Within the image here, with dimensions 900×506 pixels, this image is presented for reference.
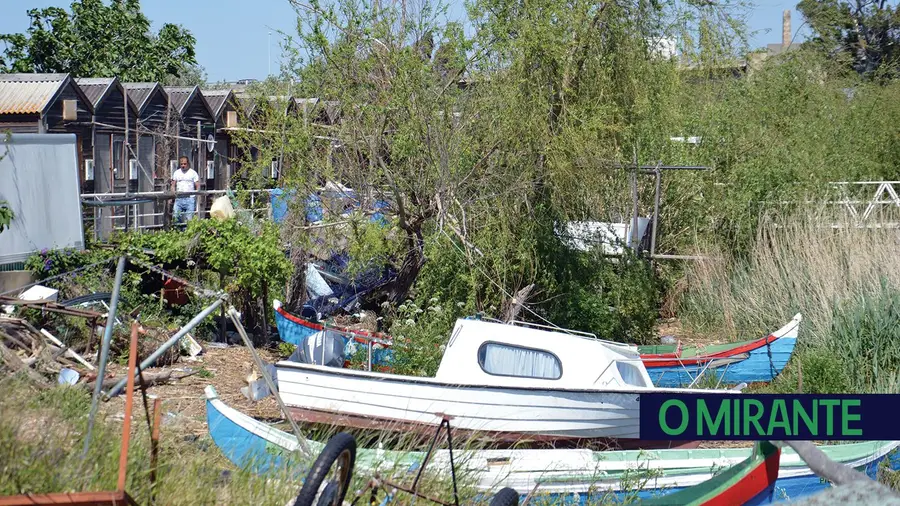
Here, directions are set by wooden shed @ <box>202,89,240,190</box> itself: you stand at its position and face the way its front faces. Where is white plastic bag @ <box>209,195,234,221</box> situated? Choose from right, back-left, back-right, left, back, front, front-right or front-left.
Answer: front-right

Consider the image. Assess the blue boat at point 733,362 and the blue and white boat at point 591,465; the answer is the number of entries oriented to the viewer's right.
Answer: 1

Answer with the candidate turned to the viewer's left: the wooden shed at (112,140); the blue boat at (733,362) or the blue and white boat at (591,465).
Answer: the blue and white boat

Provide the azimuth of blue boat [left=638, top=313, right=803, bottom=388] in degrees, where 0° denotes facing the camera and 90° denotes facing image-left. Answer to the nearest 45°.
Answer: approximately 270°

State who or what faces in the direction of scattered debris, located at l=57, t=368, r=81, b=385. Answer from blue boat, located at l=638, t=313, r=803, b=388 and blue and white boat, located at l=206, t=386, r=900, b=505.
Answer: the blue and white boat

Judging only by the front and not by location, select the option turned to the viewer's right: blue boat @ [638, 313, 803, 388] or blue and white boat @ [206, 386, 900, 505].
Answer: the blue boat

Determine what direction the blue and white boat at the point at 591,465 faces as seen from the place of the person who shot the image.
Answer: facing to the left of the viewer
